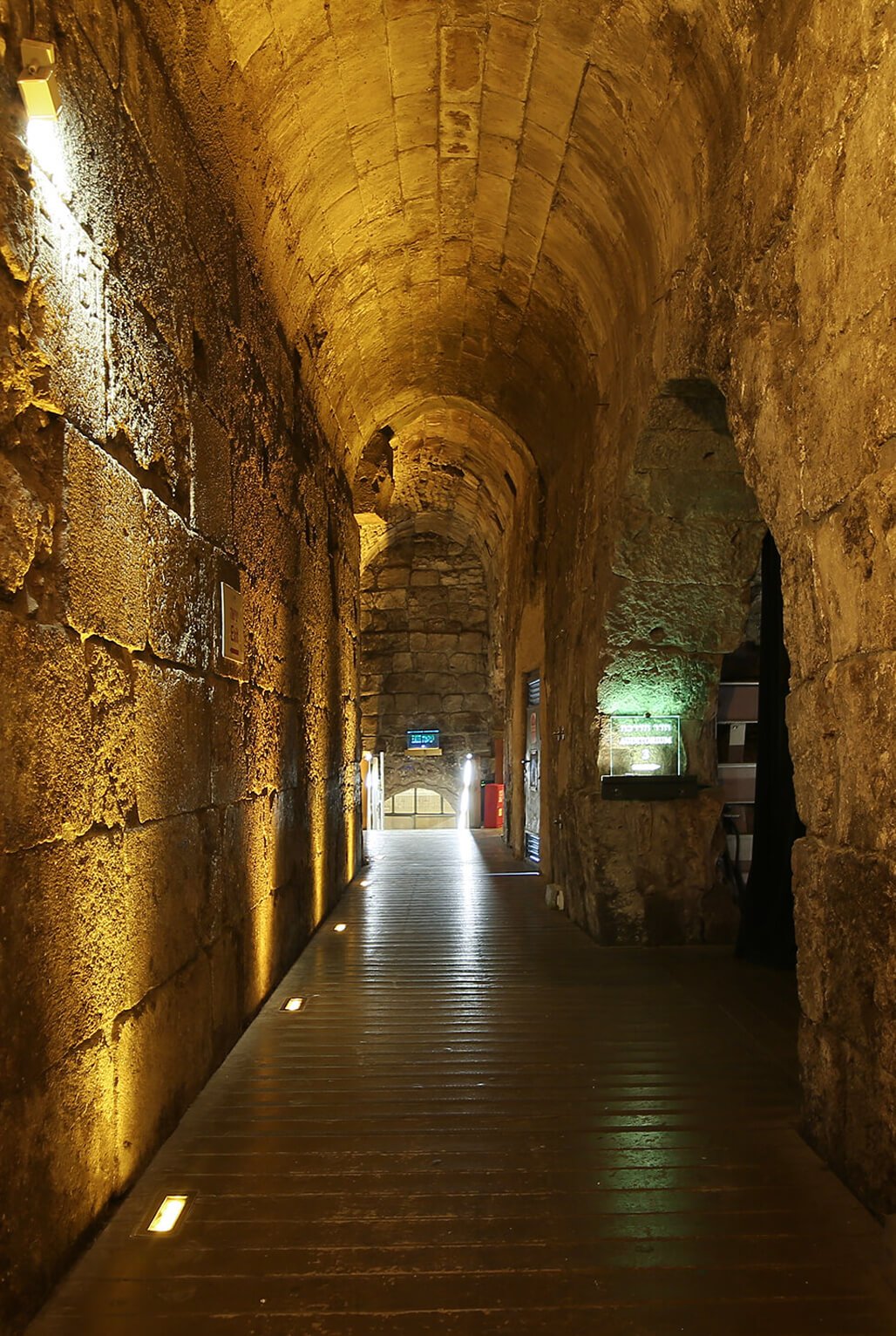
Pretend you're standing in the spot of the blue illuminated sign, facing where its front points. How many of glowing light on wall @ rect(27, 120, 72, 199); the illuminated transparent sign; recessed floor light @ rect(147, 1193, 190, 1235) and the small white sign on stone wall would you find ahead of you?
4

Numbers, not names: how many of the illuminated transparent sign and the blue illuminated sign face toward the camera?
2

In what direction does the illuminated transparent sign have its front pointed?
toward the camera

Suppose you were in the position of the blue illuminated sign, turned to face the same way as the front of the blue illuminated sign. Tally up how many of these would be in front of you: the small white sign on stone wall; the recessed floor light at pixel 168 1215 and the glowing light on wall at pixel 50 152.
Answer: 3

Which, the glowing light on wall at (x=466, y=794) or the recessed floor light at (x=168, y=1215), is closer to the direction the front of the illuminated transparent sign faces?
the recessed floor light

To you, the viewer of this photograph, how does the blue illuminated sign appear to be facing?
facing the viewer

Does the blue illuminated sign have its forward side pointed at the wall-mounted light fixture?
yes

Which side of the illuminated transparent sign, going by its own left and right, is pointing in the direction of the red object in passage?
back

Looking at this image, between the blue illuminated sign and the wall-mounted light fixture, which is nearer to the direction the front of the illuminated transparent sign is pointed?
the wall-mounted light fixture
